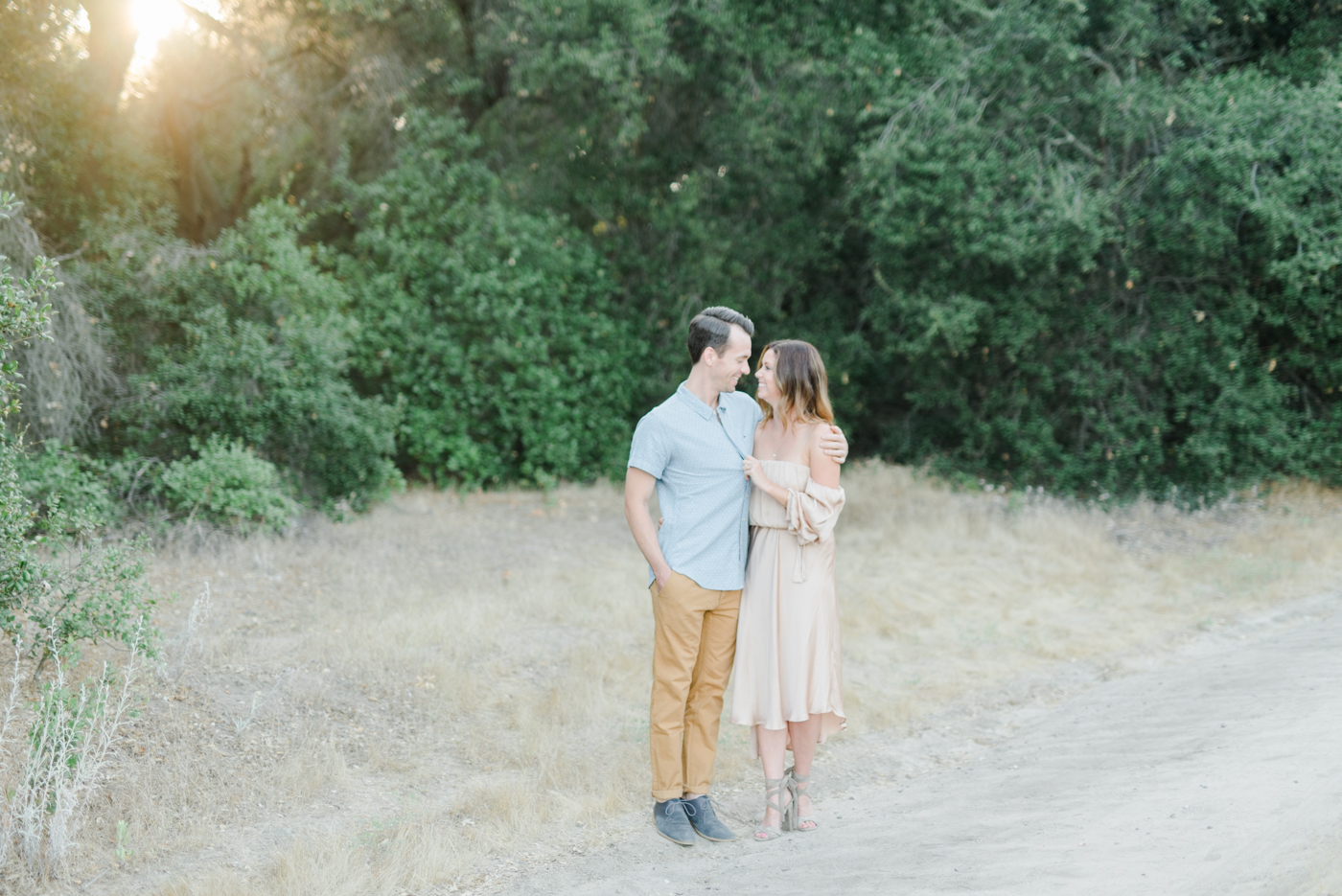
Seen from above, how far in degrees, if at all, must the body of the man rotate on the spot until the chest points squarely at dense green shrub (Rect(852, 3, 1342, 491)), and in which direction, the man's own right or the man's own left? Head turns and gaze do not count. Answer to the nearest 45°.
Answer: approximately 90° to the man's own left

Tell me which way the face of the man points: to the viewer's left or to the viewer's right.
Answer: to the viewer's right

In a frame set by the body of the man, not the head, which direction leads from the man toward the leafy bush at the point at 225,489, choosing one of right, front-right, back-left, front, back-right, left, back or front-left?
back

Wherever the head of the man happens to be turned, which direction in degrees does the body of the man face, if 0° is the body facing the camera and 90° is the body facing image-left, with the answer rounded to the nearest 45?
approximately 315°

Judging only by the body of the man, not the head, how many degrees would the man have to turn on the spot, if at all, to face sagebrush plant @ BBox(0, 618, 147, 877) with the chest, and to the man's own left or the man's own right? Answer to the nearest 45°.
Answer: approximately 135° to the man's own right

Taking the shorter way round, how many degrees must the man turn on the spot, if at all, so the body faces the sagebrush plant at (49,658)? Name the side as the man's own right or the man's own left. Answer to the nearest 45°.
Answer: approximately 135° to the man's own right

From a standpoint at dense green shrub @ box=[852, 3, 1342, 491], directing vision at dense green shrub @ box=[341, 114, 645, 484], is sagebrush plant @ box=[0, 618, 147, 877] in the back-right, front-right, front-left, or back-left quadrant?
front-left

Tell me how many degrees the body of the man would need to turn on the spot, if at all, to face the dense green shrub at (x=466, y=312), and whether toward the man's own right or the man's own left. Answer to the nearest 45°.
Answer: approximately 135° to the man's own left

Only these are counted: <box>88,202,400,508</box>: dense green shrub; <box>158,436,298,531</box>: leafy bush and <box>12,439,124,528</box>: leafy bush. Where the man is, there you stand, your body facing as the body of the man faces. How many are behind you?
3
